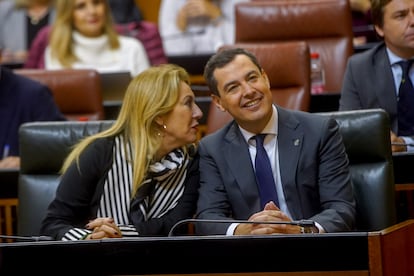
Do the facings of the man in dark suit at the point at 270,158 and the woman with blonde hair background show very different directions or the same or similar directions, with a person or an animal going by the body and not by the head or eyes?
same or similar directions

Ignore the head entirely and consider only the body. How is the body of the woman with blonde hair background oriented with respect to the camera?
toward the camera

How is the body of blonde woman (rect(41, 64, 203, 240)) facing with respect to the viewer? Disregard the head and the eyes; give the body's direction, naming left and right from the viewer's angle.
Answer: facing the viewer and to the right of the viewer

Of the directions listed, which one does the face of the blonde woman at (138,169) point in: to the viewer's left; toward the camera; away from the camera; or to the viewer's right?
to the viewer's right

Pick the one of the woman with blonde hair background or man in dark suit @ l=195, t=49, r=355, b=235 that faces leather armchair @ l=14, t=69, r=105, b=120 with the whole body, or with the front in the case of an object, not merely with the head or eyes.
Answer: the woman with blonde hair background

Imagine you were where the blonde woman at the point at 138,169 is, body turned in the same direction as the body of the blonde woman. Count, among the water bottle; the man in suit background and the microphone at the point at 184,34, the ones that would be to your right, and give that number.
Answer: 0

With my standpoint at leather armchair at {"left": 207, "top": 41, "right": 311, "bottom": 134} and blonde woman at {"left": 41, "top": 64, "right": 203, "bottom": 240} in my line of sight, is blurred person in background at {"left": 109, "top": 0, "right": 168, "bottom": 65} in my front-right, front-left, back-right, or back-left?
back-right

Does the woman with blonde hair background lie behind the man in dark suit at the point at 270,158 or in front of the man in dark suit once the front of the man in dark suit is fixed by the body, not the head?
behind

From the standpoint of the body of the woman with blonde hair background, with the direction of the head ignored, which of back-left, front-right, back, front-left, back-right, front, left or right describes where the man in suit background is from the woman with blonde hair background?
front-left

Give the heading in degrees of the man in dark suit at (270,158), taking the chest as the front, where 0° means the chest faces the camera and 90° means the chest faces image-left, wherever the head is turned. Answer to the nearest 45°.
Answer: approximately 0°

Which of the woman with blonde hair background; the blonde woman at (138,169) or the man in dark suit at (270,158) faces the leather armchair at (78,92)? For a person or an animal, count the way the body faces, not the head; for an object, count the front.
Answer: the woman with blonde hair background

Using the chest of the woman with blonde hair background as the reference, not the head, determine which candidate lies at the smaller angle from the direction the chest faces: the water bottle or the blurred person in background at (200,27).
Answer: the water bottle

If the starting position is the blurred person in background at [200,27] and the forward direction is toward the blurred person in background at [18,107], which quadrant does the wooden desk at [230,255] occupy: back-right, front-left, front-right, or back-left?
front-left

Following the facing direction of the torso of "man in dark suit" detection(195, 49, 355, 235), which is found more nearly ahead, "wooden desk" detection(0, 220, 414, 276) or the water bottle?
the wooden desk

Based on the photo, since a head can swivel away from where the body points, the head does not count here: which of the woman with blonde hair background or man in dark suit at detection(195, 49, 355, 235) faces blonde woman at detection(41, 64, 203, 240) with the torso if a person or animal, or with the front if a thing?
the woman with blonde hair background

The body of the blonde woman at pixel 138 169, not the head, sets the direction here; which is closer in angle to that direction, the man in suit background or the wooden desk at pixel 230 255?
the wooden desk

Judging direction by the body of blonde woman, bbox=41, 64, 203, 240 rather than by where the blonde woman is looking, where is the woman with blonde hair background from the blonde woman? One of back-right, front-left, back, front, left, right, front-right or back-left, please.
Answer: back-left
